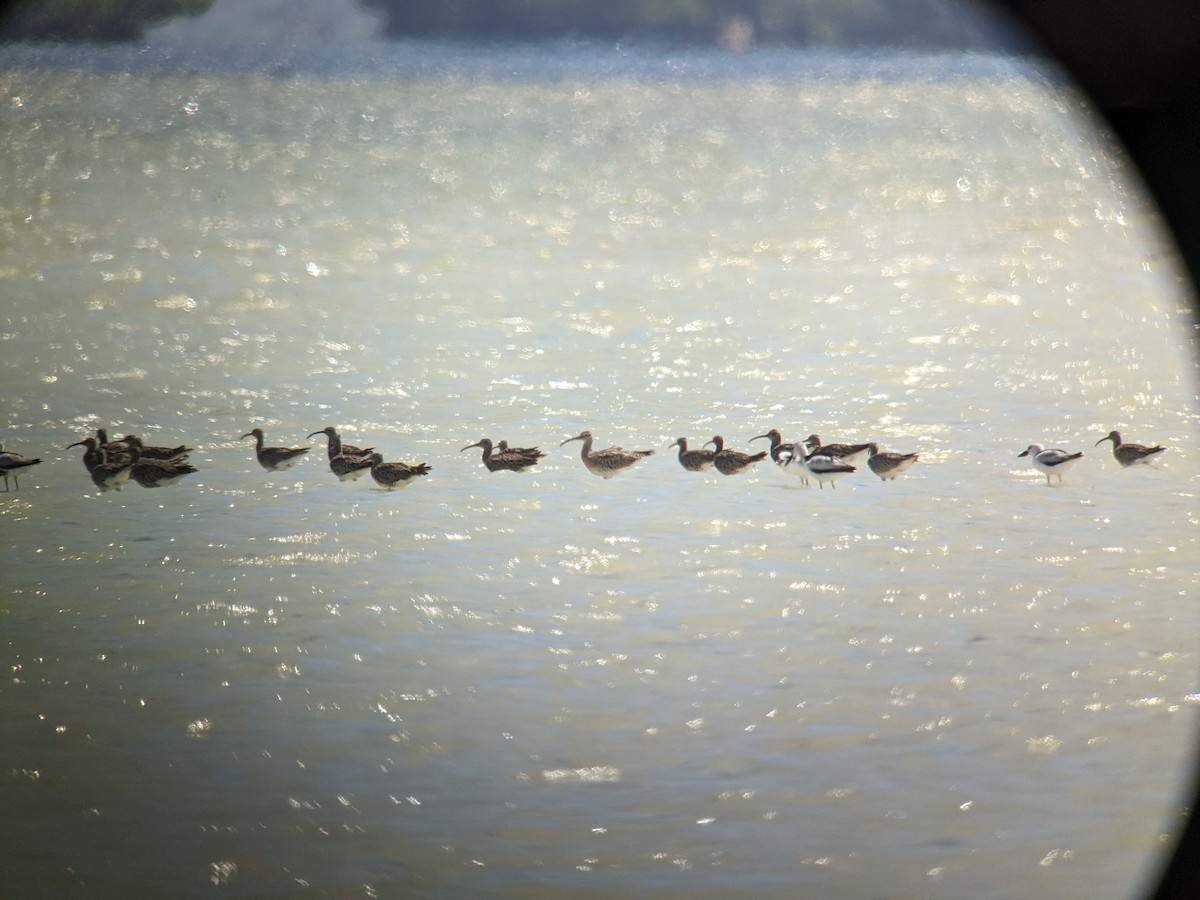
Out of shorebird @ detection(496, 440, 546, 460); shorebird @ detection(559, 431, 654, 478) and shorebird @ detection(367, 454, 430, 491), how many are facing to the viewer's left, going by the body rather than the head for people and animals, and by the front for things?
3

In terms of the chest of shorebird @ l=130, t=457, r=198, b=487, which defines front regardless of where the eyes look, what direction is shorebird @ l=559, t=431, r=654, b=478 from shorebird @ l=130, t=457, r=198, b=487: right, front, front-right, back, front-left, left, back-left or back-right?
back

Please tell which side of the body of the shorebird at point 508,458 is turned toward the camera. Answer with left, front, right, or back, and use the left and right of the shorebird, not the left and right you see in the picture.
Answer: left

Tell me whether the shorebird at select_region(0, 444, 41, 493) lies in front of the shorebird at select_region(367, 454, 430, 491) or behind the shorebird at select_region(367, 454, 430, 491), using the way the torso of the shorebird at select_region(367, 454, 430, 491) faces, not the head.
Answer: in front

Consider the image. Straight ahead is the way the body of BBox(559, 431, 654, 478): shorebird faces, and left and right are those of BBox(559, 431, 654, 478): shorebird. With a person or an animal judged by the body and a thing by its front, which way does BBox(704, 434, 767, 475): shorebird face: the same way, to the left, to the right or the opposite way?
the same way

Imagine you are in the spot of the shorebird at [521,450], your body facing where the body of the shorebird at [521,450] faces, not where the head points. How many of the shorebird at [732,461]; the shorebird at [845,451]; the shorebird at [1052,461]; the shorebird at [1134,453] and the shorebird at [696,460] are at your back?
5

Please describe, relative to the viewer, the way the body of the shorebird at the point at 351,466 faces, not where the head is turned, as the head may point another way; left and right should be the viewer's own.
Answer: facing to the left of the viewer

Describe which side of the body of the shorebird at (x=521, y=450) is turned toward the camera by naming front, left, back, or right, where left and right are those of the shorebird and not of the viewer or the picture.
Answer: left

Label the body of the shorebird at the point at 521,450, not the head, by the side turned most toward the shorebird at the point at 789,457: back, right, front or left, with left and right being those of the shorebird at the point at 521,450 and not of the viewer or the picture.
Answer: back

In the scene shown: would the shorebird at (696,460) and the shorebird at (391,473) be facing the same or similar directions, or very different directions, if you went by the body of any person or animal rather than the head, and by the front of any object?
same or similar directions

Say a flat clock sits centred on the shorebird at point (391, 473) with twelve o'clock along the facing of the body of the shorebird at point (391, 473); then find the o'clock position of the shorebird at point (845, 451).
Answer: the shorebird at point (845, 451) is roughly at 6 o'clock from the shorebird at point (391, 473).

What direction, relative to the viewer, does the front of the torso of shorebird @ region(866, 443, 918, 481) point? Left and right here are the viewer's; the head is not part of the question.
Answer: facing to the left of the viewer

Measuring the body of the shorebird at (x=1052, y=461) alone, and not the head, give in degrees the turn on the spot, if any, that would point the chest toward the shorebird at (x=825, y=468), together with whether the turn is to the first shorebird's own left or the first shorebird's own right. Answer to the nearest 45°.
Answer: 0° — it already faces it

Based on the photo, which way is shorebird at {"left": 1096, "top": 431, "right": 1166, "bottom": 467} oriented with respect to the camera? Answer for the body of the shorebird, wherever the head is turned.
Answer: to the viewer's left
